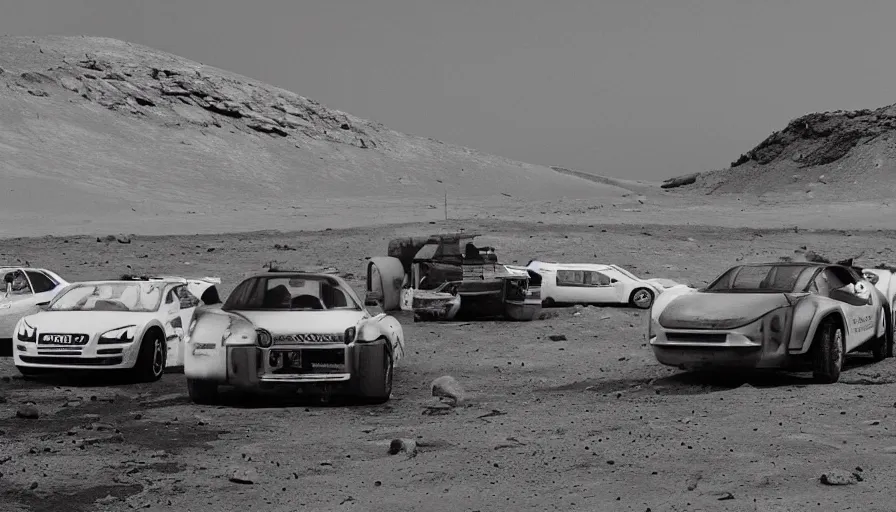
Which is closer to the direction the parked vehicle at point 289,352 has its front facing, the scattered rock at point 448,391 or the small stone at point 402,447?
the small stone

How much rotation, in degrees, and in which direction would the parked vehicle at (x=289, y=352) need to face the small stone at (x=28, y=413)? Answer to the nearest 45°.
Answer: approximately 90° to its right

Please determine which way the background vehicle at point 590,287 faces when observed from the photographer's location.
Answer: facing to the right of the viewer

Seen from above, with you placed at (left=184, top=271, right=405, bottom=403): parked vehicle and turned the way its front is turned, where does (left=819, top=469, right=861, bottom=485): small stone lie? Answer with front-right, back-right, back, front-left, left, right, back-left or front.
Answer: front-left

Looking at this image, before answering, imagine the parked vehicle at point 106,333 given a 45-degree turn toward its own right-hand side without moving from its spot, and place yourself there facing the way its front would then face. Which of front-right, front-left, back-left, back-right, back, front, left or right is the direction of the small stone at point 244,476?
left

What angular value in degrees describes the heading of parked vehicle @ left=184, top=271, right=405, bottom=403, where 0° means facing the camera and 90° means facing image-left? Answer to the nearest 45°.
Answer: approximately 0°
